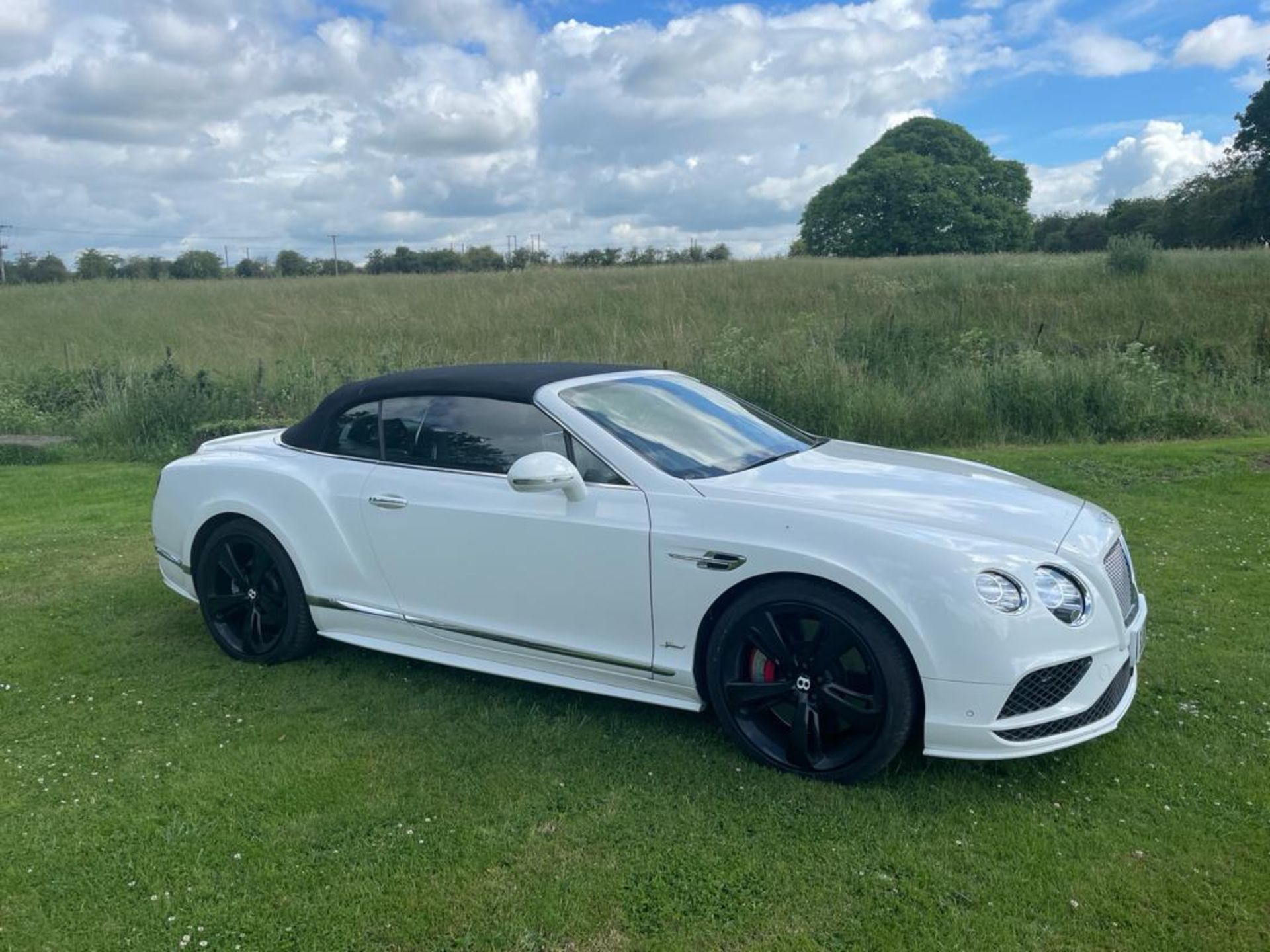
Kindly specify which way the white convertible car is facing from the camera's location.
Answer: facing the viewer and to the right of the viewer

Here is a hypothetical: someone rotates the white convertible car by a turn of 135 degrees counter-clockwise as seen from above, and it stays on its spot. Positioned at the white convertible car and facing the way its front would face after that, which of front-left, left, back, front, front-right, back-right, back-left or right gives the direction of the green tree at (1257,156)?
front-right
